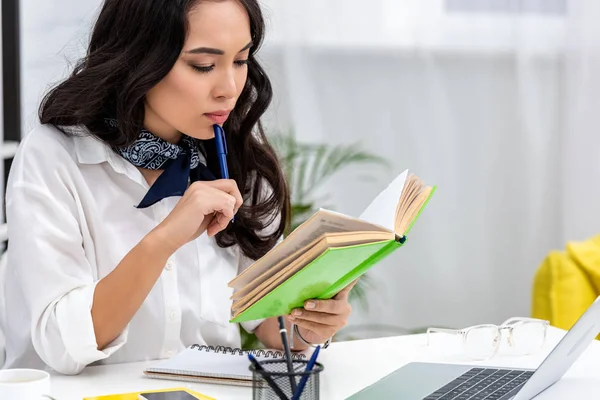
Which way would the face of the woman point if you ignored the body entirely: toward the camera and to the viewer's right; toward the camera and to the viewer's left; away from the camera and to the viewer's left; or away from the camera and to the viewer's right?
toward the camera and to the viewer's right

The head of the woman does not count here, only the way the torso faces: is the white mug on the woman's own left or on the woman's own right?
on the woman's own right

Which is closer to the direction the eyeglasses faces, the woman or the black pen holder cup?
the black pen holder cup

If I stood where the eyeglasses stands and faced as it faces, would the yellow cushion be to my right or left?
on my left

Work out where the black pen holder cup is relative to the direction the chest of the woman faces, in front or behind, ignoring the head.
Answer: in front

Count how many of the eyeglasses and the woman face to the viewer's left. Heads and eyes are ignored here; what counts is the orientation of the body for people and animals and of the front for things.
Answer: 0

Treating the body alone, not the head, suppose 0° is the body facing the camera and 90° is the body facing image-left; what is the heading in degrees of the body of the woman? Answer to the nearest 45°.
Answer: approximately 315°

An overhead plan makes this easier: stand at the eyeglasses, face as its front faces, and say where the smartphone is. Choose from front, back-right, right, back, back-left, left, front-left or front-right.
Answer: right

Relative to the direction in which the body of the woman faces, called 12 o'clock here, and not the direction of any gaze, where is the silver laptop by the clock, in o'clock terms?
The silver laptop is roughly at 12 o'clock from the woman.

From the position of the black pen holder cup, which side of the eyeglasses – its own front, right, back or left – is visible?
right
